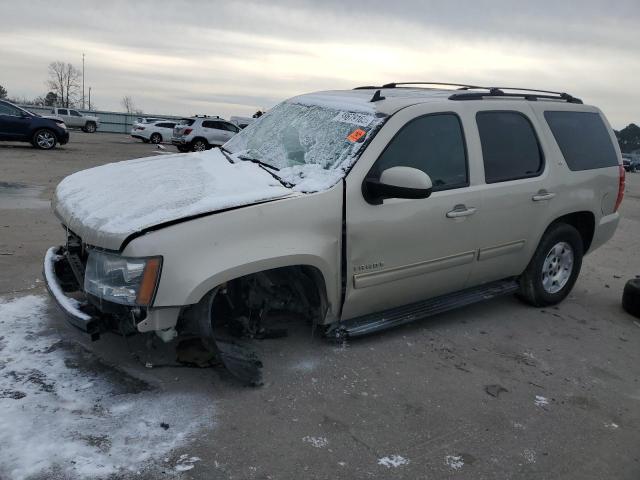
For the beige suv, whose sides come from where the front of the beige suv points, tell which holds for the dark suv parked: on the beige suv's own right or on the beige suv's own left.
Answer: on the beige suv's own right

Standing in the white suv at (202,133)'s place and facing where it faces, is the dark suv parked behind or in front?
behind

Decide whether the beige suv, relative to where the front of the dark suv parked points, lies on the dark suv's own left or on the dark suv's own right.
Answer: on the dark suv's own right

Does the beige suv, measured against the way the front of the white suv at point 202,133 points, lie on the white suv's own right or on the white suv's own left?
on the white suv's own right

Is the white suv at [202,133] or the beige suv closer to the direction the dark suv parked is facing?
the white suv

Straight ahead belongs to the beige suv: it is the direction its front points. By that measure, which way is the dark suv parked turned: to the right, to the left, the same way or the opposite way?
the opposite way

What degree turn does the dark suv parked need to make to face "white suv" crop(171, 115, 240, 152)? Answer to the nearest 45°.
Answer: approximately 45° to its left

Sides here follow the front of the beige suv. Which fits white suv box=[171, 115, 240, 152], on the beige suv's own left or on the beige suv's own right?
on the beige suv's own right

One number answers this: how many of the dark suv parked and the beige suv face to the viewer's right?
1

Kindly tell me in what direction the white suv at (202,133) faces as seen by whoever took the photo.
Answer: facing away from the viewer and to the right of the viewer

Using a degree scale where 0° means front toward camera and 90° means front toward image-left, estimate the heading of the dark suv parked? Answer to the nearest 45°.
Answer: approximately 270°

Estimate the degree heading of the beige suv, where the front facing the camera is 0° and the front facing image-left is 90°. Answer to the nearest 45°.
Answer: approximately 45°
